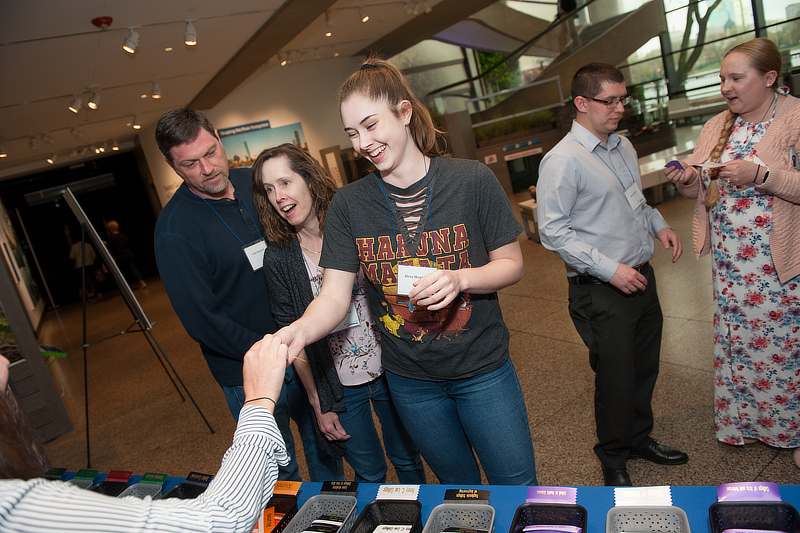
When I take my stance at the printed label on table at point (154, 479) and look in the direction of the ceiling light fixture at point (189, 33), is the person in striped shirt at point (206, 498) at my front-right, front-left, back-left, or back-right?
back-right

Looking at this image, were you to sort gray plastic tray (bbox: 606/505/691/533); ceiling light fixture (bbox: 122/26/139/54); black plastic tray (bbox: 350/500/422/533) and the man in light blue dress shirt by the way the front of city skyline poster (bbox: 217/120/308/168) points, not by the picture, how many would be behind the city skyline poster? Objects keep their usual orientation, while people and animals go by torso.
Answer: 0

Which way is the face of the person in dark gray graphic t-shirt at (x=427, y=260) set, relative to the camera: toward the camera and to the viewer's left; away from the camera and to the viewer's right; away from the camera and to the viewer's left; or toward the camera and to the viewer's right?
toward the camera and to the viewer's left

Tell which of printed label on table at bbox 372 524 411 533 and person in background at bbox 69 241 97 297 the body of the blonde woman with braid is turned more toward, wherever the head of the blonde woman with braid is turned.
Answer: the printed label on table

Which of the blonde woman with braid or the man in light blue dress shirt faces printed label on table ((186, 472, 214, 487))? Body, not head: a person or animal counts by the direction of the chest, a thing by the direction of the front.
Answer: the blonde woman with braid

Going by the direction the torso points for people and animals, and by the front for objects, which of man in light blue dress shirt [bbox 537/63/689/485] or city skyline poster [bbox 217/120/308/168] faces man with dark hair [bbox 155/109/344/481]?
the city skyline poster

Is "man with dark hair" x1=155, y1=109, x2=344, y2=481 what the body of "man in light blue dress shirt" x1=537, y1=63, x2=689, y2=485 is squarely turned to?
no

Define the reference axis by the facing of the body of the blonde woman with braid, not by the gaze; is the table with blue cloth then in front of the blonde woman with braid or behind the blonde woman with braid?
in front

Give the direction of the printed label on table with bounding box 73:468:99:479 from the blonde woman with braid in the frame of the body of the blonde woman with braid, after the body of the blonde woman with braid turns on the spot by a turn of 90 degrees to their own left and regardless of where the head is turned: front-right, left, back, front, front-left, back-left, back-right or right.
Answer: right

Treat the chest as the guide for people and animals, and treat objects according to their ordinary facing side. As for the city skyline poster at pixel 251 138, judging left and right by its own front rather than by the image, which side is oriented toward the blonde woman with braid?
front

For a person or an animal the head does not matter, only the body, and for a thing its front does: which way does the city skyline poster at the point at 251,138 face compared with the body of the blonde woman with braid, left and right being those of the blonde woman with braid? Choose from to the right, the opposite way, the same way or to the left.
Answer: to the left

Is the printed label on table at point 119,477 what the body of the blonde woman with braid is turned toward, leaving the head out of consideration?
yes

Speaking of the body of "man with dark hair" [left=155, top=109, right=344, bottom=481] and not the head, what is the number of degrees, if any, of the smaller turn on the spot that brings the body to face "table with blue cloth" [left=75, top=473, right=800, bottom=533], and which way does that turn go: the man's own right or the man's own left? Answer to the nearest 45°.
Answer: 0° — they already face it

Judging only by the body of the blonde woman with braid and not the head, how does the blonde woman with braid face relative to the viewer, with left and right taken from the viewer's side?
facing the viewer and to the left of the viewer

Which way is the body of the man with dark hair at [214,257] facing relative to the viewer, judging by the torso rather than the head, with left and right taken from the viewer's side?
facing the viewer and to the right of the viewer

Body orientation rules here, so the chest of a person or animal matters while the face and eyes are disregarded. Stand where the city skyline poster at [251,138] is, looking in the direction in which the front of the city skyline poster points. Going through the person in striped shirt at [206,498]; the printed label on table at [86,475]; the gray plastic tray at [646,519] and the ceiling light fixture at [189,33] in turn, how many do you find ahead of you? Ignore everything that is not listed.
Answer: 4

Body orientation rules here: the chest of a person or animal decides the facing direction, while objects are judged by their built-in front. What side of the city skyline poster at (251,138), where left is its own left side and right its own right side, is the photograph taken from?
front

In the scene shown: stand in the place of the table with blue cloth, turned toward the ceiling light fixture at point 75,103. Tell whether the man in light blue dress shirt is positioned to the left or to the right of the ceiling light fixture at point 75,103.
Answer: right
